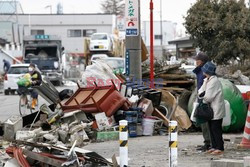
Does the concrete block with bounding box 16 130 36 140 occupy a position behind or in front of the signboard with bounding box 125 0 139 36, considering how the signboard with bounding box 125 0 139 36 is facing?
in front

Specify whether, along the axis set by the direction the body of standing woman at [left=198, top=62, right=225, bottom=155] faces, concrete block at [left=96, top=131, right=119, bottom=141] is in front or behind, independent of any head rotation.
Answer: in front

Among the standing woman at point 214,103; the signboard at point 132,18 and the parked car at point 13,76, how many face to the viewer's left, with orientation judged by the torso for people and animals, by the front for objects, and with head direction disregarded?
1

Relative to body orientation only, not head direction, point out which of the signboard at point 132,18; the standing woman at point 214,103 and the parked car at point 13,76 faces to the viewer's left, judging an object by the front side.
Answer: the standing woman

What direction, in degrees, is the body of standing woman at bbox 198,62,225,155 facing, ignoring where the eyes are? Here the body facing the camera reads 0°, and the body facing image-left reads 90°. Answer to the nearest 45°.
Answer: approximately 90°

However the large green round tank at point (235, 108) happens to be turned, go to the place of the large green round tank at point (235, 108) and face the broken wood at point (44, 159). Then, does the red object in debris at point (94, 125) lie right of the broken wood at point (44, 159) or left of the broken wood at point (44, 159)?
right

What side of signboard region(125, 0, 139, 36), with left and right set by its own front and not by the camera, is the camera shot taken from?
front

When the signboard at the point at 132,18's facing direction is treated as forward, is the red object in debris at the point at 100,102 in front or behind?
in front

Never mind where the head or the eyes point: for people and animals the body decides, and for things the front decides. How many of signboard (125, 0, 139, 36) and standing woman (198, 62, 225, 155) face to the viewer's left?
1
